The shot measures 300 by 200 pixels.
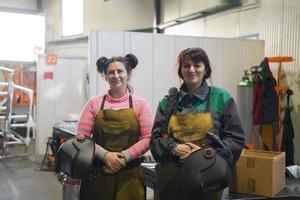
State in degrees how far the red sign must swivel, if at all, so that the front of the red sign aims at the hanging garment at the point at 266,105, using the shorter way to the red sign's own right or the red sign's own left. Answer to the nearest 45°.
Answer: approximately 45° to the red sign's own left

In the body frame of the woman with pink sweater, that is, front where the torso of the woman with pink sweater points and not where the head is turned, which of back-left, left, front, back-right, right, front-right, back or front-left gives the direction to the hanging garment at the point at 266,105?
back-left

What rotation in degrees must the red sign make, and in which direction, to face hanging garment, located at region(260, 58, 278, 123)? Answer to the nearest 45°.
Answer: approximately 45° to its left

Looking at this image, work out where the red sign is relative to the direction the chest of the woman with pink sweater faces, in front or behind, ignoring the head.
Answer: behind

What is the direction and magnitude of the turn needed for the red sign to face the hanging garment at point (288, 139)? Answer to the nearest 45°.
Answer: approximately 45° to its left

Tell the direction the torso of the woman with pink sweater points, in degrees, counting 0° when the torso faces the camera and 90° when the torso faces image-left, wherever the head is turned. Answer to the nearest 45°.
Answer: approximately 0°

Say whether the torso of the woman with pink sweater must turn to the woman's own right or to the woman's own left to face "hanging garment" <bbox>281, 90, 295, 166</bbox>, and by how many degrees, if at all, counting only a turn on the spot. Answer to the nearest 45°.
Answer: approximately 135° to the woman's own left
